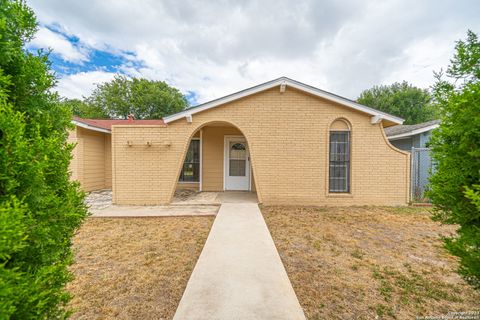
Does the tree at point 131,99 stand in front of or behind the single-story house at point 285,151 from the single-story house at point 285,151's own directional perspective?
behind

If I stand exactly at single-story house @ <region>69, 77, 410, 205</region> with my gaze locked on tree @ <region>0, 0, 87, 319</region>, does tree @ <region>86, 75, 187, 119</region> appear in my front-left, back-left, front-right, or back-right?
back-right

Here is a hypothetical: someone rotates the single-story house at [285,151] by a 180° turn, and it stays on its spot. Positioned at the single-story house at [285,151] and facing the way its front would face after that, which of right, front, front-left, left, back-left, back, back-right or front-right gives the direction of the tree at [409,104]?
front-right

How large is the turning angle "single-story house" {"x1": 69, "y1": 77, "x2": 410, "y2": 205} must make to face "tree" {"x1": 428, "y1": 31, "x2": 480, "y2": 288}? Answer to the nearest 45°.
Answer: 0° — it already faces it

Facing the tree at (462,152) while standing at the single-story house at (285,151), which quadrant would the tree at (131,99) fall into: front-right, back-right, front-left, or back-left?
back-right

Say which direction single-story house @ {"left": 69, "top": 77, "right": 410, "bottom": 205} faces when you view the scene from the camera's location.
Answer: facing the viewer

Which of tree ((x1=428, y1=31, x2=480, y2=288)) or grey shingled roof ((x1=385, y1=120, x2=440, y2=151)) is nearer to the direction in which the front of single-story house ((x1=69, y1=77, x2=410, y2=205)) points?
the tree
